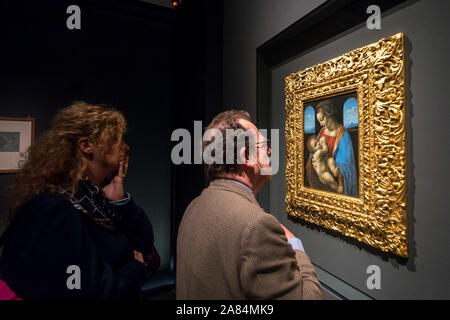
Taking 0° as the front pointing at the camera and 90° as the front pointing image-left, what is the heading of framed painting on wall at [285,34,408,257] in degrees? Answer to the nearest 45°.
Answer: approximately 45°

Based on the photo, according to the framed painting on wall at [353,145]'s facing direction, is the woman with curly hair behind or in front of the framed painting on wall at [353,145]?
in front

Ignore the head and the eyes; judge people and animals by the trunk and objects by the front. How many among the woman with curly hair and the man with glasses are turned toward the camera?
0

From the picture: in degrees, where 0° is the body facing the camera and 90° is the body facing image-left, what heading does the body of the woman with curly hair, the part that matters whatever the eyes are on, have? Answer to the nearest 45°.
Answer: approximately 270°

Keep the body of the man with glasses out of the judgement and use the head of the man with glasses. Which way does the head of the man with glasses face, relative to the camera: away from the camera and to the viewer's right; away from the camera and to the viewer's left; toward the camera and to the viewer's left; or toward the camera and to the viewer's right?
away from the camera and to the viewer's right

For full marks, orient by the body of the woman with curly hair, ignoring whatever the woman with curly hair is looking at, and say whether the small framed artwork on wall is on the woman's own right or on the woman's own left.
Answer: on the woman's own left

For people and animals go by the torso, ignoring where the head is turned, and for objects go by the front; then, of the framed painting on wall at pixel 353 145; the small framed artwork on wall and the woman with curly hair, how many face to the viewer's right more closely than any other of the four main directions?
1

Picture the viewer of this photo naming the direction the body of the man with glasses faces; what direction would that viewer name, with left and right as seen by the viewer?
facing away from the viewer and to the right of the viewer

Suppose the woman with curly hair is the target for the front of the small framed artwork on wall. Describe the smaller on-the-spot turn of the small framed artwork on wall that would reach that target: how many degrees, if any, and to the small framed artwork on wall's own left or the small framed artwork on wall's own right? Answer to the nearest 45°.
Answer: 0° — it already faces them

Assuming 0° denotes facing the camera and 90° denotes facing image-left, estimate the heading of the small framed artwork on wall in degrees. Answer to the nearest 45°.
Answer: approximately 0°

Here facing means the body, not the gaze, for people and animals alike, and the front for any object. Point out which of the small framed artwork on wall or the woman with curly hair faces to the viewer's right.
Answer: the woman with curly hair
